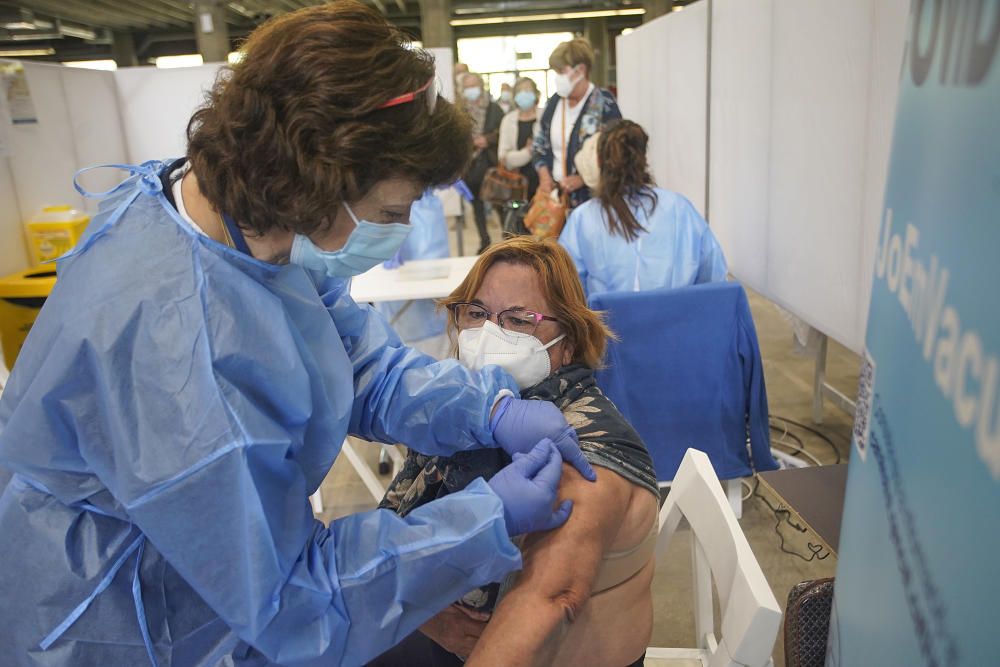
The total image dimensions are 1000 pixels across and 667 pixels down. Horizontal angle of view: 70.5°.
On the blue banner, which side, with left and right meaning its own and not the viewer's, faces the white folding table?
right

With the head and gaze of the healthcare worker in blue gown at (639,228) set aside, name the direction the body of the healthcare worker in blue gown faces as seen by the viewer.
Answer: away from the camera

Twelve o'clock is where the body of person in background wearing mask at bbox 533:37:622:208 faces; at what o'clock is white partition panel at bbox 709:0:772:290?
The white partition panel is roughly at 9 o'clock from the person in background wearing mask.

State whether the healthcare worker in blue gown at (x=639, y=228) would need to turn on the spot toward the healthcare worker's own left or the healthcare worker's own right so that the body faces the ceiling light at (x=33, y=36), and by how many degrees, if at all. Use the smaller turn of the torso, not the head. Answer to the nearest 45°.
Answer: approximately 45° to the healthcare worker's own left

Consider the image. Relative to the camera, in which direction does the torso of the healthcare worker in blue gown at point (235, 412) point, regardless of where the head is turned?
to the viewer's right

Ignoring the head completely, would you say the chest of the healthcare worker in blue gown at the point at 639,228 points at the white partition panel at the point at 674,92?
yes

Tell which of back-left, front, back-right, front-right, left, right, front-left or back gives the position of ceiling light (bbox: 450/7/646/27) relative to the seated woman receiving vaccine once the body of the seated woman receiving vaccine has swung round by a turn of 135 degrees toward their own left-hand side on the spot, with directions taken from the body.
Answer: left

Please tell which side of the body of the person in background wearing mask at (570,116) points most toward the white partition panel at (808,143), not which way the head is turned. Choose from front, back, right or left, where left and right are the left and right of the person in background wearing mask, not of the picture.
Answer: left

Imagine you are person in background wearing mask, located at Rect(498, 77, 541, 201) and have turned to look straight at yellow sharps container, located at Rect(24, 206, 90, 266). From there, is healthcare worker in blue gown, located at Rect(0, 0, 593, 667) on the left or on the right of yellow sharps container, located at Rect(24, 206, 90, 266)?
left

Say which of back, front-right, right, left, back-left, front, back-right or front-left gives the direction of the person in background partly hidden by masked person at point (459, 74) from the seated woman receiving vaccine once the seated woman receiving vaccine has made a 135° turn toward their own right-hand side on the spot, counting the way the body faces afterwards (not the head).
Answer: front

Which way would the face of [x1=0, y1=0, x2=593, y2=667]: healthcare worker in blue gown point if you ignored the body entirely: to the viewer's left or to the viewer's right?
to the viewer's right
